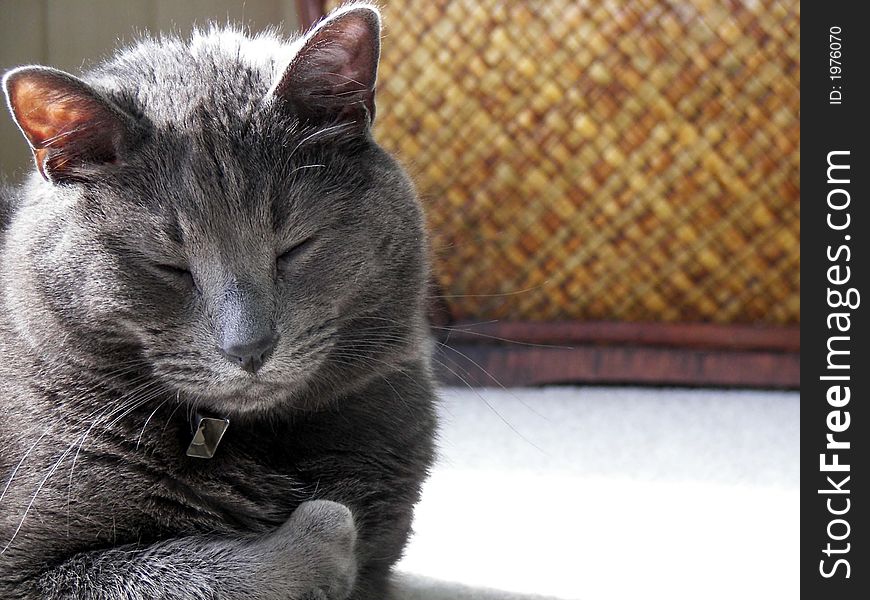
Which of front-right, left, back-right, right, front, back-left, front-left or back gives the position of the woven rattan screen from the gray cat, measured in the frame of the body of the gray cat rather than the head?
back-left

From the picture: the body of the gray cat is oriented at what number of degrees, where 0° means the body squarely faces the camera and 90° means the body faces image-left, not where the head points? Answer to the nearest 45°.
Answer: approximately 0°
